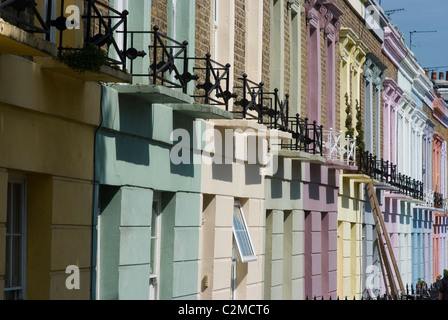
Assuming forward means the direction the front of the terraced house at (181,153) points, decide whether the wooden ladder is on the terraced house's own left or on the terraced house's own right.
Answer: on the terraced house's own left
